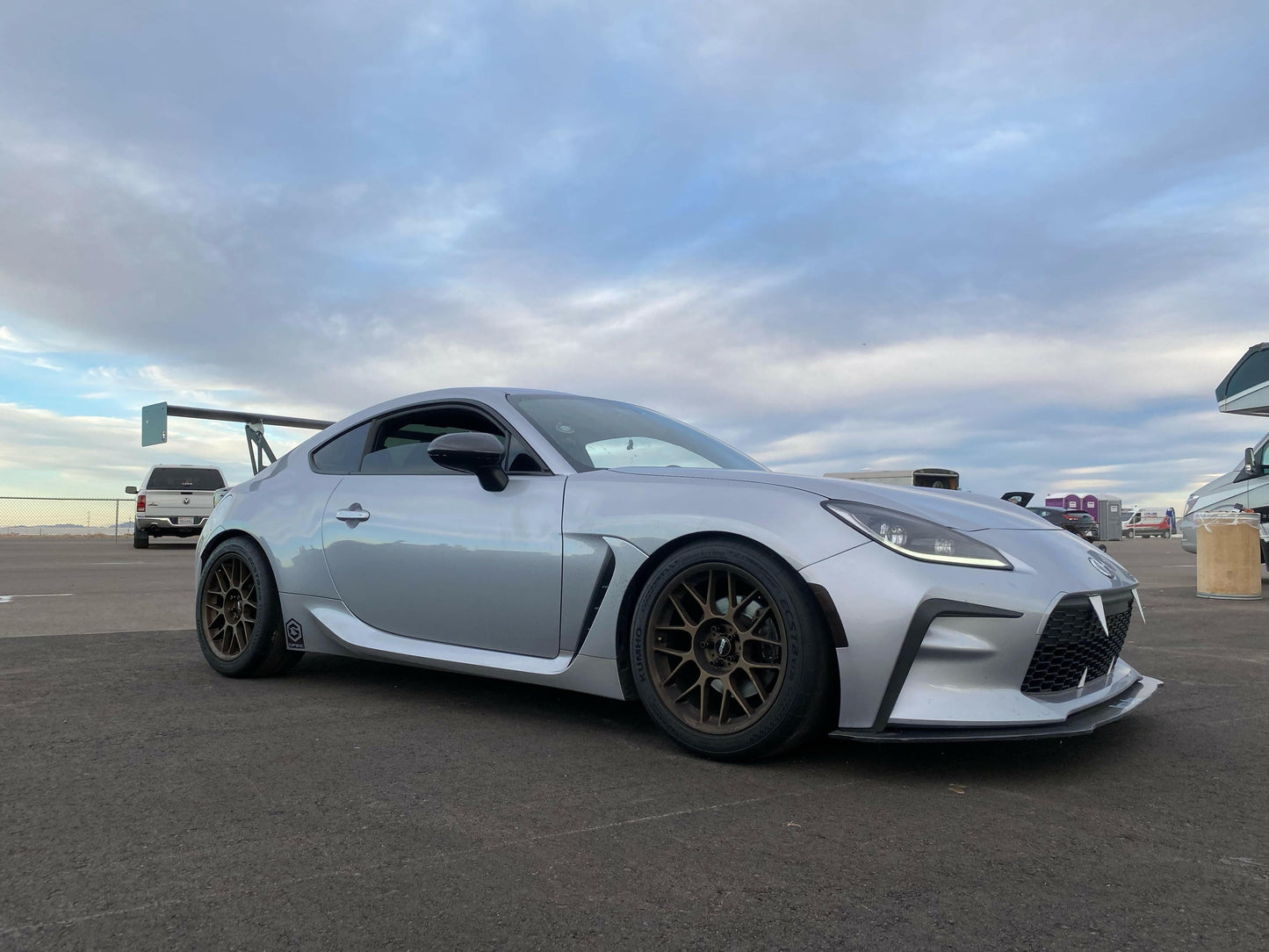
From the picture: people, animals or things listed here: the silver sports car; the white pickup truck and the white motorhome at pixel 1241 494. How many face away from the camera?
1

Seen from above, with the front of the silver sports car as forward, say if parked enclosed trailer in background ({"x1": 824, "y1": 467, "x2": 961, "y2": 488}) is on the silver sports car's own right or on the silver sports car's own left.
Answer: on the silver sports car's own left

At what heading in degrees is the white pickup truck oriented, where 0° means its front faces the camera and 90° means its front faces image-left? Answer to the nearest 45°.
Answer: approximately 180°

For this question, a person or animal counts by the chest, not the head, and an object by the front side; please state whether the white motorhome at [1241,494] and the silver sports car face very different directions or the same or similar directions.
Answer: very different directions

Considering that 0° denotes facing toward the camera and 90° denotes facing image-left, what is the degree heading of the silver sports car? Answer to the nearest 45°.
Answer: approximately 315°

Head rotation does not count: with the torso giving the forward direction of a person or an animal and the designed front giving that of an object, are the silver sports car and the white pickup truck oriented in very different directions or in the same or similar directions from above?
very different directions

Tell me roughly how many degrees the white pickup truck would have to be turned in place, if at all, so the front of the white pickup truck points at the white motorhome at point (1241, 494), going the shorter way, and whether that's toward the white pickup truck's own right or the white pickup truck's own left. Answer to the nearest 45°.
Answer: approximately 135° to the white pickup truck's own right

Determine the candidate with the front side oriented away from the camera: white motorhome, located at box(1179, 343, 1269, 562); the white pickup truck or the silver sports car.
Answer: the white pickup truck

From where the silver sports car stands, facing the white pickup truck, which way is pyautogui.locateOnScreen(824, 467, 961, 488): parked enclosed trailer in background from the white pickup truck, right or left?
right

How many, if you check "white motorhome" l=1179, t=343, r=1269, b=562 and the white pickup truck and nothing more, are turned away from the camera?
1

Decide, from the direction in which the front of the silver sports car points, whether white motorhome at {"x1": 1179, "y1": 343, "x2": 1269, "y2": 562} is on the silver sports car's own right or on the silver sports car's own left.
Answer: on the silver sports car's own left

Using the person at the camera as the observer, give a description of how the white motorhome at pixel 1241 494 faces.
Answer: facing to the left of the viewer

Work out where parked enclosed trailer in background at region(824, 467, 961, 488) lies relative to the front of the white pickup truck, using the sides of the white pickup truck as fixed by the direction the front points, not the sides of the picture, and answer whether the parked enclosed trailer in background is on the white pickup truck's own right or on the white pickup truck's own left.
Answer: on the white pickup truck's own right

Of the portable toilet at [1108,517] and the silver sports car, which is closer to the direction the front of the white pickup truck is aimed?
the portable toilet
